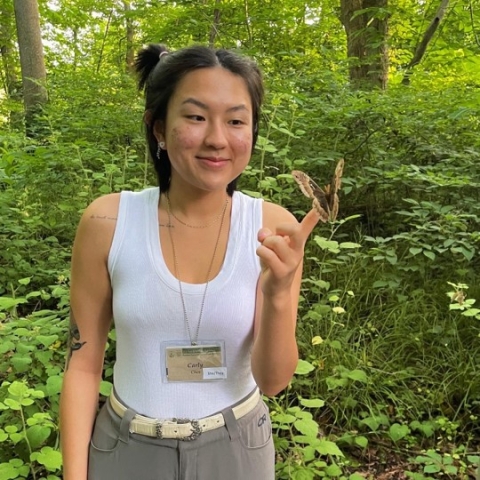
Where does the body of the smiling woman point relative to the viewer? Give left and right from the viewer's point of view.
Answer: facing the viewer

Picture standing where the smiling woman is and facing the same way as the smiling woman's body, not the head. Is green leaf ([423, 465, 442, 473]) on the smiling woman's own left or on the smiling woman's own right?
on the smiling woman's own left
